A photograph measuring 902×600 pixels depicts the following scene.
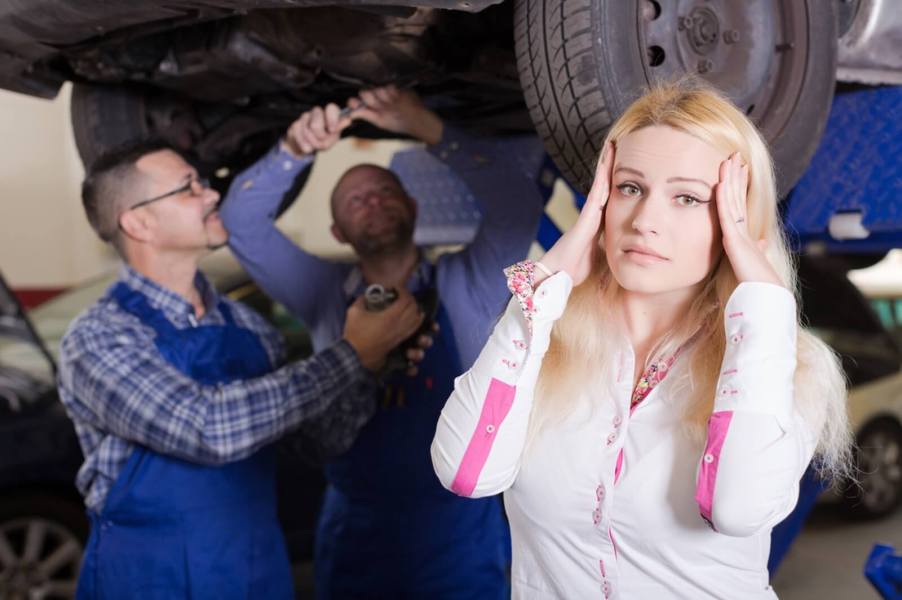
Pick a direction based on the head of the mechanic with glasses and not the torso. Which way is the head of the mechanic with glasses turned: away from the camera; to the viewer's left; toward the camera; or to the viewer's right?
to the viewer's right

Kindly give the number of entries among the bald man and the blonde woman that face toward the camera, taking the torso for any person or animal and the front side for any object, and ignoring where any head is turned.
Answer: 2

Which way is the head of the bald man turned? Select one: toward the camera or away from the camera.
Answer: toward the camera

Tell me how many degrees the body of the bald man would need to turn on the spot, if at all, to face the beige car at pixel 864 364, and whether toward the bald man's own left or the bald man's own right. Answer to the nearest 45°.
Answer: approximately 135° to the bald man's own left

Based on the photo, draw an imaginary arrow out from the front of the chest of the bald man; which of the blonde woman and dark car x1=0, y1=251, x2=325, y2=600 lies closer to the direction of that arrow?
the blonde woman

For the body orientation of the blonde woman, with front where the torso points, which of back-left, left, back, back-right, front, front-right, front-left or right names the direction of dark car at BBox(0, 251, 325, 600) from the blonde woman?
back-right

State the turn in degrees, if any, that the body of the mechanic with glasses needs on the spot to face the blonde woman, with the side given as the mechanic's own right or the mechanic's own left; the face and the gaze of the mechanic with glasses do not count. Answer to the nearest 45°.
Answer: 0° — they already face them

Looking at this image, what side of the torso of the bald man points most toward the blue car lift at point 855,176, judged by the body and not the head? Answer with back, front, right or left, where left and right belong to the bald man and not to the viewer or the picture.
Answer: left

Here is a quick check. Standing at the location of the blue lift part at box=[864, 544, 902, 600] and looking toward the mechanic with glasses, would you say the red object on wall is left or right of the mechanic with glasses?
right

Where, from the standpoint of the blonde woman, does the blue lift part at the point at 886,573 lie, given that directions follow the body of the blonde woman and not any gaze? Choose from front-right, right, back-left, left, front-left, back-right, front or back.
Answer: back-left

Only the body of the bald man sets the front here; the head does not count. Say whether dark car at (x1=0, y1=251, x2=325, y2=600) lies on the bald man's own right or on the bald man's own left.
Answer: on the bald man's own right

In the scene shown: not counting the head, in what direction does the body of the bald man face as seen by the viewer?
toward the camera

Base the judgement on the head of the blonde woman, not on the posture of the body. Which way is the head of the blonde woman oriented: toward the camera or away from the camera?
toward the camera

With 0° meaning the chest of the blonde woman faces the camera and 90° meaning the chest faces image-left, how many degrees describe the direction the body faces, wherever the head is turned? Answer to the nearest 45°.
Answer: approximately 0°

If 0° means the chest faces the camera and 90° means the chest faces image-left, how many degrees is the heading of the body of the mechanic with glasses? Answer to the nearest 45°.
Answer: approximately 315°
